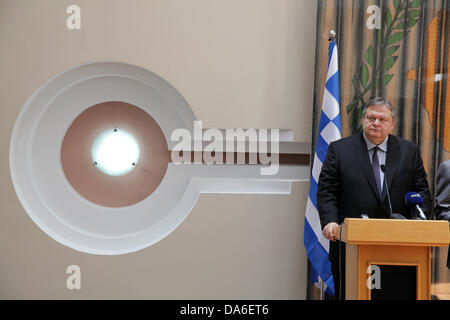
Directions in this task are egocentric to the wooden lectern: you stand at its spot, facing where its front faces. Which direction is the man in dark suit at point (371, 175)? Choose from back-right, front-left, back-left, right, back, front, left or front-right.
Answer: back

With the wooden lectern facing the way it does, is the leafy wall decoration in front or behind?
behind

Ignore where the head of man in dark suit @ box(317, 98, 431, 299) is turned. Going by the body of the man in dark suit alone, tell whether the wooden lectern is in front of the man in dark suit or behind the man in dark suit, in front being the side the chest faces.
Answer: in front

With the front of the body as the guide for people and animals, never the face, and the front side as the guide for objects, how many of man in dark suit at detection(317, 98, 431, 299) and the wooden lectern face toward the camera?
2

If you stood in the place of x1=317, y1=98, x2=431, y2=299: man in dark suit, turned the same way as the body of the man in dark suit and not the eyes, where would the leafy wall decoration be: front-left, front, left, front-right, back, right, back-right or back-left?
back

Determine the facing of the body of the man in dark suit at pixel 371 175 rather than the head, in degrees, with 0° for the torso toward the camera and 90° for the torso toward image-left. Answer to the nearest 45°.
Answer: approximately 0°

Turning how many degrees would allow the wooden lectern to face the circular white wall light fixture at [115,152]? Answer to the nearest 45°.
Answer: approximately 135° to its right

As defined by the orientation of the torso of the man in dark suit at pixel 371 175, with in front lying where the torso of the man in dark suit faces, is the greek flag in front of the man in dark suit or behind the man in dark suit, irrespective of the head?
behind

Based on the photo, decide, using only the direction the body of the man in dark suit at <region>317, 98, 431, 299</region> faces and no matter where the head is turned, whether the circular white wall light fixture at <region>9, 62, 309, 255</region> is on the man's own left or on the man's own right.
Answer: on the man's own right

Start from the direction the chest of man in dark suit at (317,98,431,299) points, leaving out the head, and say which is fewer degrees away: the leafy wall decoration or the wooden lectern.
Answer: the wooden lectern

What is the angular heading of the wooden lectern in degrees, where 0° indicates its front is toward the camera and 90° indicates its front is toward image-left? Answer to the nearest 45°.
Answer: approximately 0°
